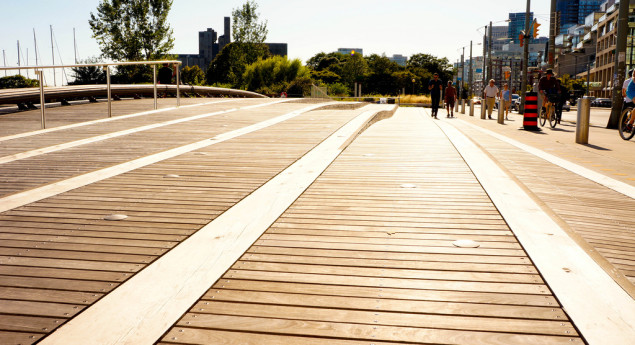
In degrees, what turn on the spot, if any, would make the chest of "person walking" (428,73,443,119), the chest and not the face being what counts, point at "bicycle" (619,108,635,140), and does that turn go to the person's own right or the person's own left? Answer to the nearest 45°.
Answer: approximately 45° to the person's own left

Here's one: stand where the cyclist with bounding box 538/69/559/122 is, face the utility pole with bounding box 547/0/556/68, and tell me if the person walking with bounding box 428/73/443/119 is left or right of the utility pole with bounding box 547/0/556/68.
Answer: left

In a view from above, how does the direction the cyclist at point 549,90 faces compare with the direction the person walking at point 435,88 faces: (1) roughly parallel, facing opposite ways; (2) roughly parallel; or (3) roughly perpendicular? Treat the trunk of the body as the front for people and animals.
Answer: roughly parallel

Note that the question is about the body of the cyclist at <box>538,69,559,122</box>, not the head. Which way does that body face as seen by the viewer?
toward the camera

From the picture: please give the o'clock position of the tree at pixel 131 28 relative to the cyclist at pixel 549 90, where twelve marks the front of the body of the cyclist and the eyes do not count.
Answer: The tree is roughly at 4 o'clock from the cyclist.

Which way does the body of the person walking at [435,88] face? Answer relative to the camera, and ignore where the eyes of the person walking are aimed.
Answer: toward the camera

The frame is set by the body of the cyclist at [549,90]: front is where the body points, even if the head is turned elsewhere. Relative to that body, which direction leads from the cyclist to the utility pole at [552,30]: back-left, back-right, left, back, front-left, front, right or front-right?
back

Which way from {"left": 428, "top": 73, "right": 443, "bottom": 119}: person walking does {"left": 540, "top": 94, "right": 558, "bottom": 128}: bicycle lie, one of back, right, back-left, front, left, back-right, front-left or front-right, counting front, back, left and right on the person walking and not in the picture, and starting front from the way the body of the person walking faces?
front-left

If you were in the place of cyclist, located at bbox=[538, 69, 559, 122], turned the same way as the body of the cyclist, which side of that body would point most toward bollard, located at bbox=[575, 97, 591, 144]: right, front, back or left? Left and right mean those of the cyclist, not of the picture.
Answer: front

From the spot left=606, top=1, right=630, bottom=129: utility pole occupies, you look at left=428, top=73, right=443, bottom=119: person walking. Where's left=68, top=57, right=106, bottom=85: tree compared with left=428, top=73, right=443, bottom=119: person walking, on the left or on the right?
left

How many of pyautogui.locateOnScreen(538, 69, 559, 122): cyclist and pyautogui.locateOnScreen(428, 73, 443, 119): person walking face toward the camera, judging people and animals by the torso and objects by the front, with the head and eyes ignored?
2

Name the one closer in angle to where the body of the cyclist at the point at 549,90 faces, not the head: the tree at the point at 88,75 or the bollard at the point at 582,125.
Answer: the bollard

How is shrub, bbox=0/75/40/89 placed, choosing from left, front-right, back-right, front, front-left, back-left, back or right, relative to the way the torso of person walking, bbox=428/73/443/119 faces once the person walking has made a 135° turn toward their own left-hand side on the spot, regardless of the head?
back

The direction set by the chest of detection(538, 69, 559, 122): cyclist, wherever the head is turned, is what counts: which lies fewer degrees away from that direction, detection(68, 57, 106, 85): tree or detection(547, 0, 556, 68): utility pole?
the tree
